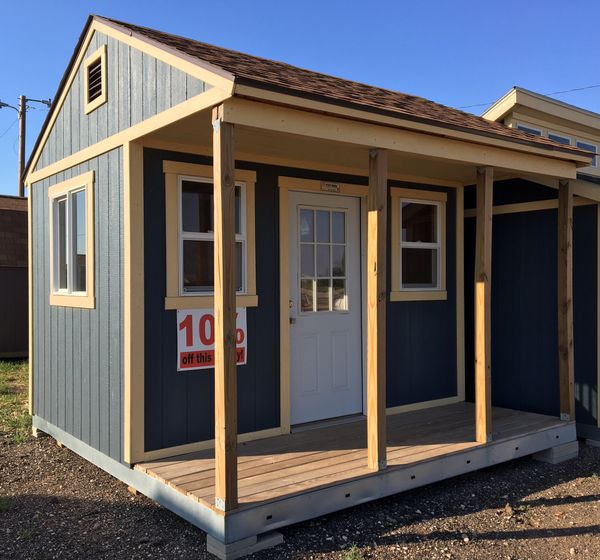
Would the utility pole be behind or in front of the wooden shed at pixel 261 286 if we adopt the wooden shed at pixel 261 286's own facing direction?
behind

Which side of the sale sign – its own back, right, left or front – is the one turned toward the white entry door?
left

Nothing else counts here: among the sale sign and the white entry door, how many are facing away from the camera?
0

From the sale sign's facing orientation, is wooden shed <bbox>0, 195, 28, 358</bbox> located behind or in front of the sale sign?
behind

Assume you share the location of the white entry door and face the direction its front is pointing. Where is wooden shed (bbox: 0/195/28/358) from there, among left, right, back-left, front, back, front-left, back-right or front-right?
back

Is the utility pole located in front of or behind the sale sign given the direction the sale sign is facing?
behind

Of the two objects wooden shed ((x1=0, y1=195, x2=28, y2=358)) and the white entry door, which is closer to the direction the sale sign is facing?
the white entry door

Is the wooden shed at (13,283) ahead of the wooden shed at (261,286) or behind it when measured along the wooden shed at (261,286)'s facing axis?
behind

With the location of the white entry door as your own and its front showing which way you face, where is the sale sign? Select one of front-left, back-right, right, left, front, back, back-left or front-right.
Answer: right

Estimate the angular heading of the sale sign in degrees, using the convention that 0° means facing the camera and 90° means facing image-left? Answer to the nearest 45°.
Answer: approximately 315°
